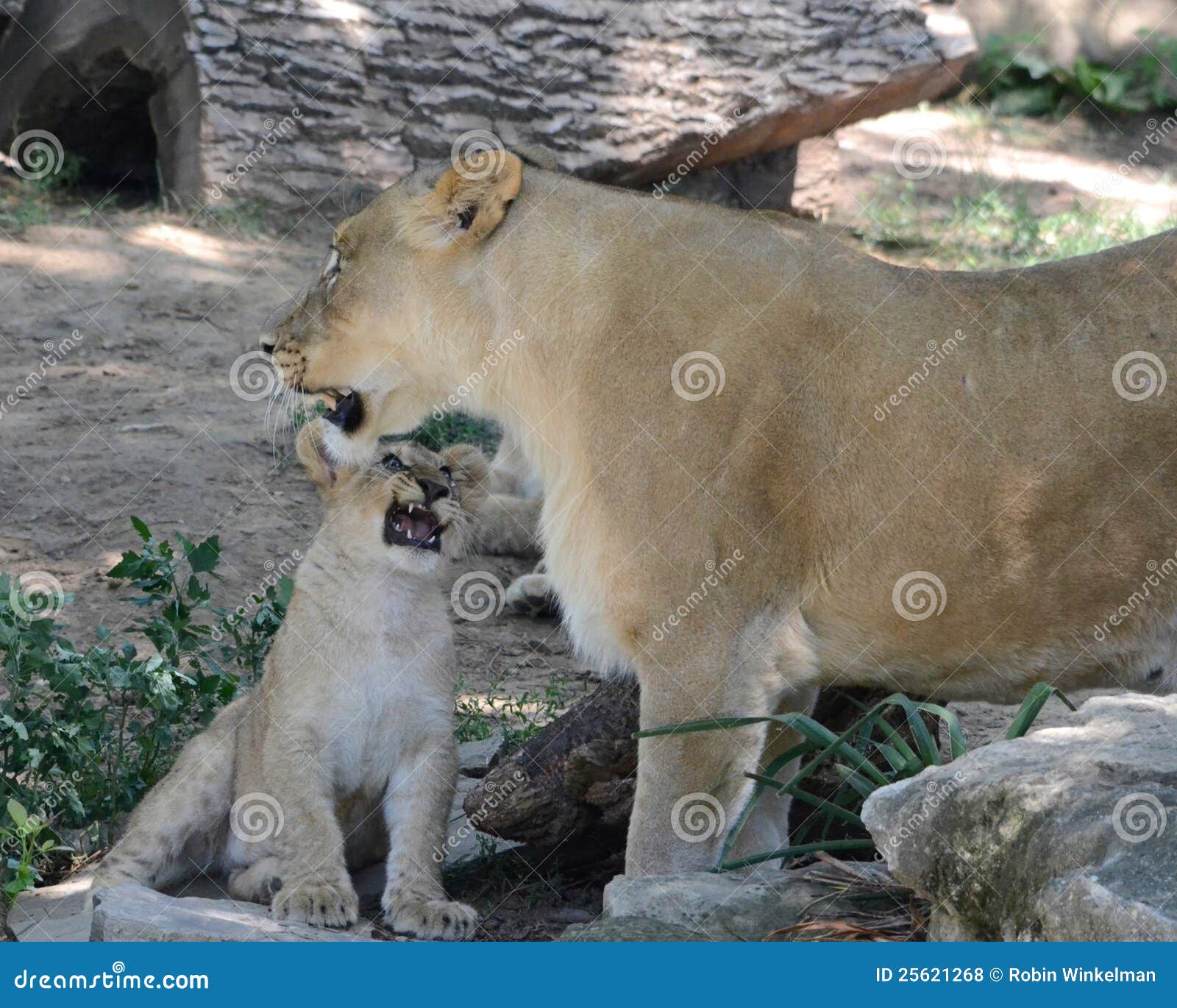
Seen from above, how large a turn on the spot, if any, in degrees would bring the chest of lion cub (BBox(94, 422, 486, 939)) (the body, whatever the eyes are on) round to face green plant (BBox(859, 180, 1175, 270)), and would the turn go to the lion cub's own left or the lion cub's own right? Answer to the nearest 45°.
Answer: approximately 90° to the lion cub's own left

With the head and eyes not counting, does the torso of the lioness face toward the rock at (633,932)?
no

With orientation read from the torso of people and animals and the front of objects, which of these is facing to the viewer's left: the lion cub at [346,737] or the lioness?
the lioness

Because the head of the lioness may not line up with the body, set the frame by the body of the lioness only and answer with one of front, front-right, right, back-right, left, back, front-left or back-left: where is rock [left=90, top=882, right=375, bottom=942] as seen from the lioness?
front-left

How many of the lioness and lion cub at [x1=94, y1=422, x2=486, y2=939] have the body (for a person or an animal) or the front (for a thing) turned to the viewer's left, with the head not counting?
1

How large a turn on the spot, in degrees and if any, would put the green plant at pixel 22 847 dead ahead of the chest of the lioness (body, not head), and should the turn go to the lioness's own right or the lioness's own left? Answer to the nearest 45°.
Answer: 0° — it already faces it

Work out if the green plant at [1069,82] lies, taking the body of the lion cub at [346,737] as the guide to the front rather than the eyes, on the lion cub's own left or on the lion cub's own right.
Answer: on the lion cub's own left

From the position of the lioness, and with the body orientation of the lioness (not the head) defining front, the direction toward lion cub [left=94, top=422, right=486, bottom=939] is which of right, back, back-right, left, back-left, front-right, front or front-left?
front

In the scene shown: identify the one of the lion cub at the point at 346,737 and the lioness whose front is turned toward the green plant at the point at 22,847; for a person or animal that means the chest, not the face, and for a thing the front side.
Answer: the lioness

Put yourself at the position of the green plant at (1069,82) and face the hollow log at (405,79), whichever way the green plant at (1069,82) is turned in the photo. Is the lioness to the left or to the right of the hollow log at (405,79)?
left

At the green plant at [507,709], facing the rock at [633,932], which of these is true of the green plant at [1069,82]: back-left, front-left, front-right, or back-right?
back-left

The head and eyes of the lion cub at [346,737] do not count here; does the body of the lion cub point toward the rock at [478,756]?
no

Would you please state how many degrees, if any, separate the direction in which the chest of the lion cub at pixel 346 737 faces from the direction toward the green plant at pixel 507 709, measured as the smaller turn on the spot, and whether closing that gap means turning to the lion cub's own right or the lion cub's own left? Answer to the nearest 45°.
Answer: approximately 90° to the lion cub's own left

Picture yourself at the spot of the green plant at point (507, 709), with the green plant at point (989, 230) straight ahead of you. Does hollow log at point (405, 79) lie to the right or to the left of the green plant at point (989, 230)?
left

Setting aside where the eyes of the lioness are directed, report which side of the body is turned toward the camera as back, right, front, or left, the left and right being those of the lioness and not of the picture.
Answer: left

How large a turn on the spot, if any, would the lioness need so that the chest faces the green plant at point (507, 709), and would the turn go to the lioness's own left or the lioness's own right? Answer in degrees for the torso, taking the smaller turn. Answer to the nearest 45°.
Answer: approximately 45° to the lioness's own right
